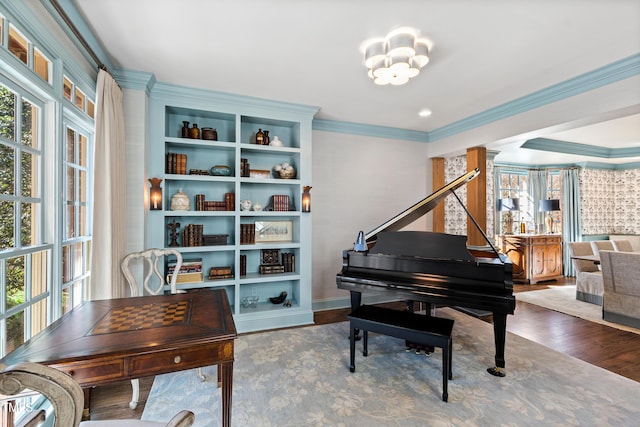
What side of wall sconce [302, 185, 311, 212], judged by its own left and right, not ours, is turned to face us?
front

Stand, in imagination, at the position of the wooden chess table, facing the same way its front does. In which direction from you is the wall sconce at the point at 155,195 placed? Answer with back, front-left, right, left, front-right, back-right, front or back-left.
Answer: back

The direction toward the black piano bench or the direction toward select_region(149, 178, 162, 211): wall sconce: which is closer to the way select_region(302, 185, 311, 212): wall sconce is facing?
the black piano bench

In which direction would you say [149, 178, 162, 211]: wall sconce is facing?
toward the camera

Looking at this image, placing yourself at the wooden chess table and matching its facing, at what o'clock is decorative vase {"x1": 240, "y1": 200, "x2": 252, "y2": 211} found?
The decorative vase is roughly at 7 o'clock from the wooden chess table.

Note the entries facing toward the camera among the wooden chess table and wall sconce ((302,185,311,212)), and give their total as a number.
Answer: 2

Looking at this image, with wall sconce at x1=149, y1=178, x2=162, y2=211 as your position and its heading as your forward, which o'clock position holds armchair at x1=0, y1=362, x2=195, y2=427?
The armchair is roughly at 12 o'clock from the wall sconce.

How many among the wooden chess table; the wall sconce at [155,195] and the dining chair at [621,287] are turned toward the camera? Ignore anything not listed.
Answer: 2
